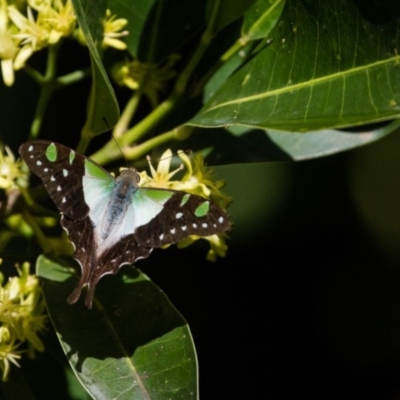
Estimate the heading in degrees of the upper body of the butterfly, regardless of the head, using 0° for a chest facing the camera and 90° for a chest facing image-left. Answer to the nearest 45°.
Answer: approximately 180°
